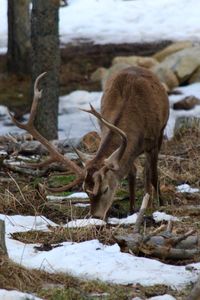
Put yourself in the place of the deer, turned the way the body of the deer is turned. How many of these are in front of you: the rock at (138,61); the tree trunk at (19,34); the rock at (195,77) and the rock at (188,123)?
0

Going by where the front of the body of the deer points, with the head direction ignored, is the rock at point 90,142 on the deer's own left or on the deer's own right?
on the deer's own right

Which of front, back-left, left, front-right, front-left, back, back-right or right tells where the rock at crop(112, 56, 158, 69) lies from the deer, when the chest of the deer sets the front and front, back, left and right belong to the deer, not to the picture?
back-right

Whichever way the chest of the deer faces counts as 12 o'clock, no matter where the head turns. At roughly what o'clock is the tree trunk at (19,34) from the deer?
The tree trunk is roughly at 4 o'clock from the deer.

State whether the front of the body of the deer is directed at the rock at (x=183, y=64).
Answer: no

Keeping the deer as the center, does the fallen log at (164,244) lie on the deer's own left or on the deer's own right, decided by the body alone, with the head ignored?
on the deer's own left

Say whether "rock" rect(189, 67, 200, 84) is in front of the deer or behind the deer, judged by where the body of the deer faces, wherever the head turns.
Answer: behind

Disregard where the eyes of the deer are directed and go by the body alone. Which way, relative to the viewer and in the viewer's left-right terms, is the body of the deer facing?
facing the viewer and to the left of the viewer

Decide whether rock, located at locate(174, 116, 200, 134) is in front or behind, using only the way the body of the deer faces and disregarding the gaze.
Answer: behind

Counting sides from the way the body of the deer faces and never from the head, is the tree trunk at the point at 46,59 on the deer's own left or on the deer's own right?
on the deer's own right

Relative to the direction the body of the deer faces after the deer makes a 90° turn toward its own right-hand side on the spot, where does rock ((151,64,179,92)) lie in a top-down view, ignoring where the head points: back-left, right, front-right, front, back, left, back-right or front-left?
front-right
